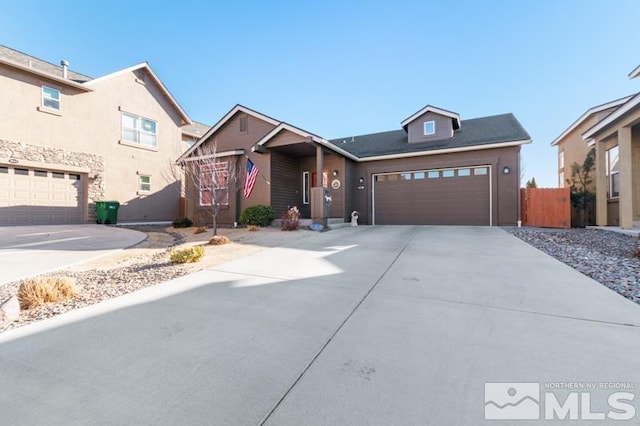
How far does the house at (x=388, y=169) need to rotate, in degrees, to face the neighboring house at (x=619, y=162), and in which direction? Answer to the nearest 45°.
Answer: approximately 90° to its left

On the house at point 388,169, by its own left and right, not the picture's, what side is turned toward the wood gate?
left

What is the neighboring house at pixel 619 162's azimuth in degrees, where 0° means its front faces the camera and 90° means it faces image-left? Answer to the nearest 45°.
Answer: approximately 45°

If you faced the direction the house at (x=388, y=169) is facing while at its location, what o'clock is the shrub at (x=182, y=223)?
The shrub is roughly at 3 o'clock from the house.

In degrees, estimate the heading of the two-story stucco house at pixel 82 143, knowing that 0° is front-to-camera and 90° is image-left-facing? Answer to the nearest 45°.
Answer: approximately 315°

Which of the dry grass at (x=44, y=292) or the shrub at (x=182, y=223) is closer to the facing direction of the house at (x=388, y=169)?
the dry grass

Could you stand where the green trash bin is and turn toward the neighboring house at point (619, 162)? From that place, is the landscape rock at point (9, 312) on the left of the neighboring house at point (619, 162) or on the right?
right
